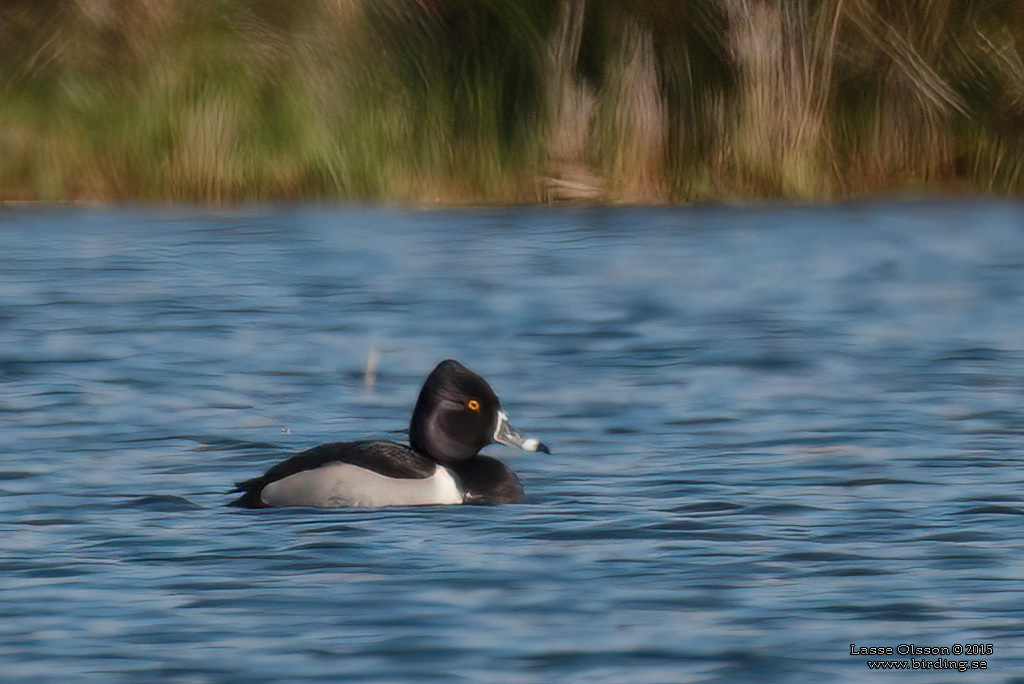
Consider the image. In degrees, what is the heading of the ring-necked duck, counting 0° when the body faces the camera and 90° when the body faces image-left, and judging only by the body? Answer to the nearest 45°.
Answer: approximately 270°
